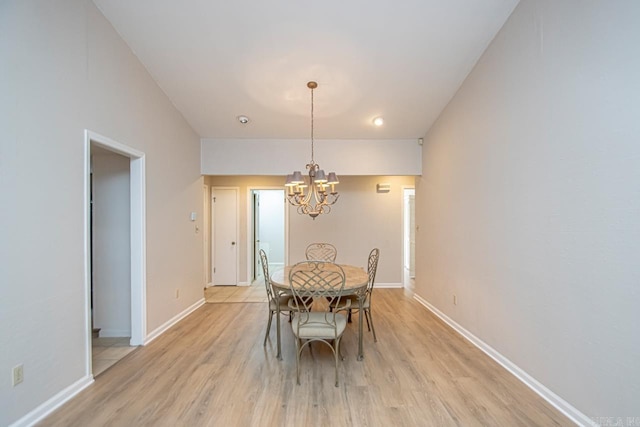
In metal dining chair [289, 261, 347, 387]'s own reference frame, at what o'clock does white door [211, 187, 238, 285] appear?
The white door is roughly at 11 o'clock from the metal dining chair.

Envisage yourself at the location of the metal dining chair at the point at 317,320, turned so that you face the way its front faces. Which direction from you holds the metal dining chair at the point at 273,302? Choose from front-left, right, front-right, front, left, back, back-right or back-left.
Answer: front-left

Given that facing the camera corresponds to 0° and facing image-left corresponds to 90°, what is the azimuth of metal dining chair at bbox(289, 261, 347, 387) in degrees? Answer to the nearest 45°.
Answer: approximately 180°

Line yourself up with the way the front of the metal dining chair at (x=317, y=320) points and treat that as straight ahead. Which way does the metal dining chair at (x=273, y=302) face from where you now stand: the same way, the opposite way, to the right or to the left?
to the right

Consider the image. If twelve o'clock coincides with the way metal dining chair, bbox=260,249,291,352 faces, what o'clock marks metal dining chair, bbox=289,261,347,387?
metal dining chair, bbox=289,261,347,387 is roughly at 2 o'clock from metal dining chair, bbox=260,249,291,352.

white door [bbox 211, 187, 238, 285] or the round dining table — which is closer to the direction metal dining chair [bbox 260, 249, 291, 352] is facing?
the round dining table

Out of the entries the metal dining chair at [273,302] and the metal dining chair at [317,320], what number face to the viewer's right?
1

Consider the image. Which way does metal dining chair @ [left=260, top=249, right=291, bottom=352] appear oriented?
to the viewer's right

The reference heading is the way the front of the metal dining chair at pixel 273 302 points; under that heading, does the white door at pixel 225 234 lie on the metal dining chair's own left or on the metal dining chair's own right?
on the metal dining chair's own left

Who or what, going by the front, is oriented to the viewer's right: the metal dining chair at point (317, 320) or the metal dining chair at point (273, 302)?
the metal dining chair at point (273, 302)
